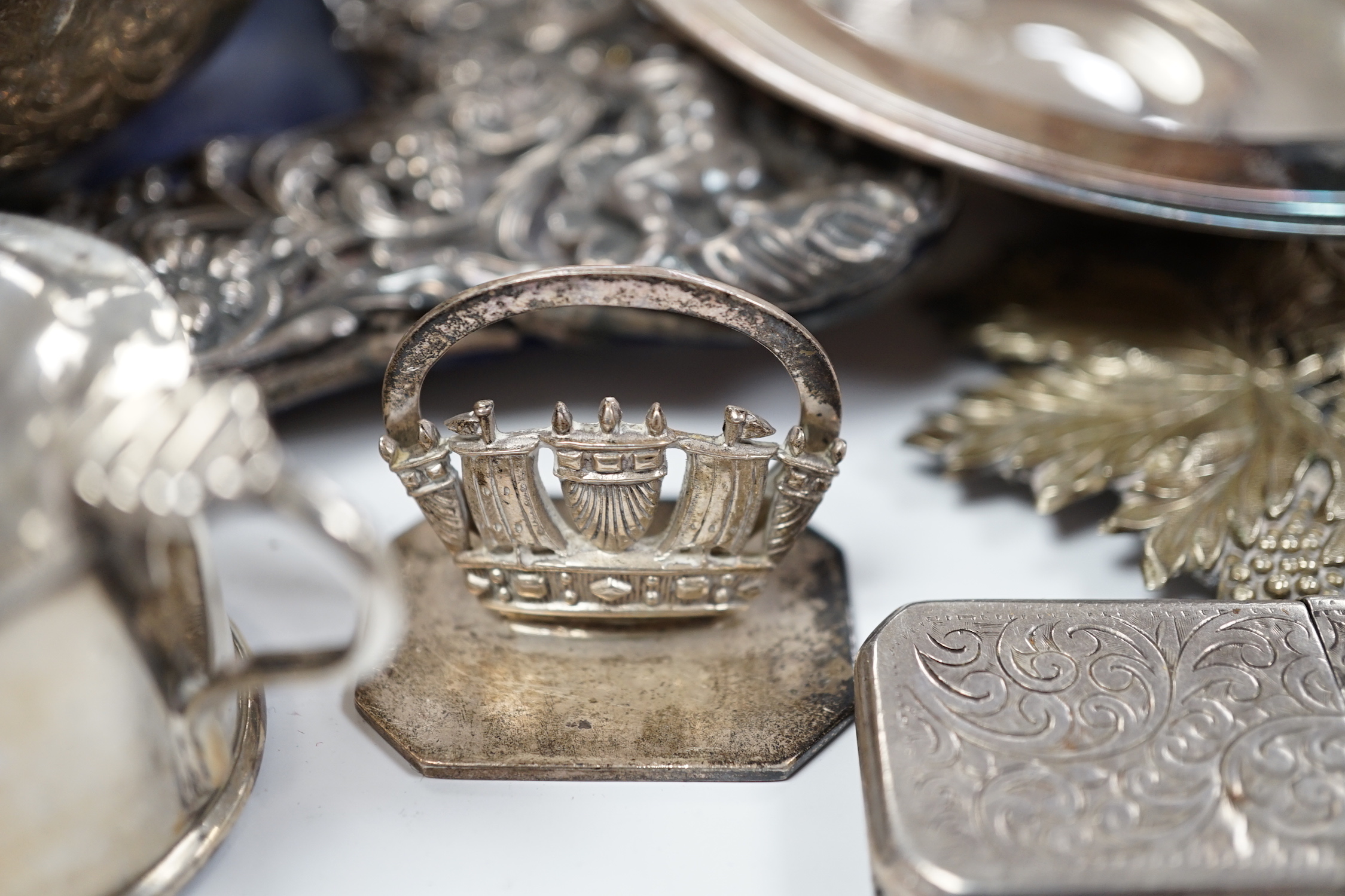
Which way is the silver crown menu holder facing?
toward the camera
